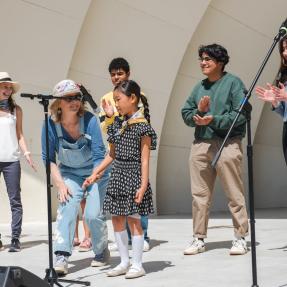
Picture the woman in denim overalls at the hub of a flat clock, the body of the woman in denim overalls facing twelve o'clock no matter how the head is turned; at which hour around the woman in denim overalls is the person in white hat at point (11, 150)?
The person in white hat is roughly at 5 o'clock from the woman in denim overalls.

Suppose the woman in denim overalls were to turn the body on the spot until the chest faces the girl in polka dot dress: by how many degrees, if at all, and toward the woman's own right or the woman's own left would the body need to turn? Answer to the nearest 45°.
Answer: approximately 45° to the woman's own left

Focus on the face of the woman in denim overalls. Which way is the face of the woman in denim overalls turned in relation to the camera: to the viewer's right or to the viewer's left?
to the viewer's right

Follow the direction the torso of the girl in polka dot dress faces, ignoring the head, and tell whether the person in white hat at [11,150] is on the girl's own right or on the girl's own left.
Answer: on the girl's own right

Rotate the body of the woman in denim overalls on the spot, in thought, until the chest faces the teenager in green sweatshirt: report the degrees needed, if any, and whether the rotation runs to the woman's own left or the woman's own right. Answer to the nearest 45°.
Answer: approximately 90° to the woman's own left
